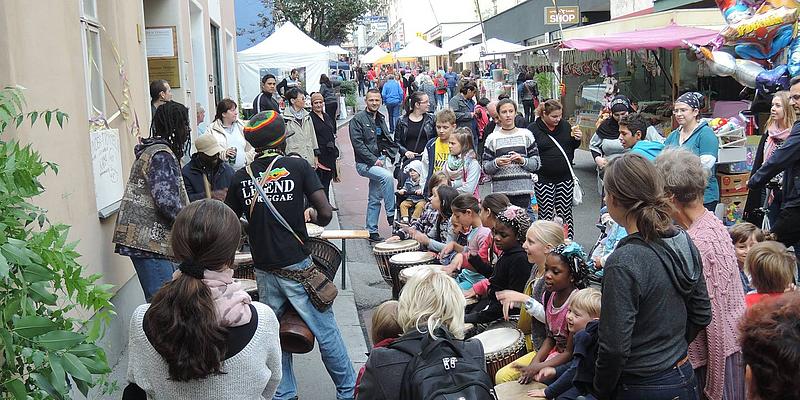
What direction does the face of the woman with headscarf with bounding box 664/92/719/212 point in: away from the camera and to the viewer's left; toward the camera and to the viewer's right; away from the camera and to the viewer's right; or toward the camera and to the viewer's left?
toward the camera and to the viewer's left

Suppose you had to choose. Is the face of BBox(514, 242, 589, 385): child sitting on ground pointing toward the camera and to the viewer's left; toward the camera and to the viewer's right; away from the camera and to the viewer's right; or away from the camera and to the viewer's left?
toward the camera and to the viewer's left

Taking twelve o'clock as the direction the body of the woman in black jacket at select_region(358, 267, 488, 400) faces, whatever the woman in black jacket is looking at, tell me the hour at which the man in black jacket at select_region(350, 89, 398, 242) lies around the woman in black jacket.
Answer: The man in black jacket is roughly at 12 o'clock from the woman in black jacket.

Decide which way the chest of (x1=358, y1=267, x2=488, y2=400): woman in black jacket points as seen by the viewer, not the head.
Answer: away from the camera

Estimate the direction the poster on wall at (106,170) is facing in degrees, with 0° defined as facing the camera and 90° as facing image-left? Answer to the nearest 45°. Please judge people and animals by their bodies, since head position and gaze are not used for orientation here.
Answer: approximately 315°

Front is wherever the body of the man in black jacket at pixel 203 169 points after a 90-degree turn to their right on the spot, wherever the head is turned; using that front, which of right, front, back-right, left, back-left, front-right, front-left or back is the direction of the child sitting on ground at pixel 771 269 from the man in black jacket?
left

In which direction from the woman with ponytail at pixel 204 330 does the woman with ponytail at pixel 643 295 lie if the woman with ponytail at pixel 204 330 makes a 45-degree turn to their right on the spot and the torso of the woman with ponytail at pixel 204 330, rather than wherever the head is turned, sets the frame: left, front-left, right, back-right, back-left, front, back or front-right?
front-right

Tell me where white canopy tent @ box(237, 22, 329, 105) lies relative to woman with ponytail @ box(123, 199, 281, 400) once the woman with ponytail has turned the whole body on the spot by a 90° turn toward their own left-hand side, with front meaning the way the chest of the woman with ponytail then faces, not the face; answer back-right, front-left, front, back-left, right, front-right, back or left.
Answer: right

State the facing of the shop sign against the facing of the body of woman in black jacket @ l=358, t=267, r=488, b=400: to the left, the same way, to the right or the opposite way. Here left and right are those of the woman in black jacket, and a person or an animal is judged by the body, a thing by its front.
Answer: the opposite way

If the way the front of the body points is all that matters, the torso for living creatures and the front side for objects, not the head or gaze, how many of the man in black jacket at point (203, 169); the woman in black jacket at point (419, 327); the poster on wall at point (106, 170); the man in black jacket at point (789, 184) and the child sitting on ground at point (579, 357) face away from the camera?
1

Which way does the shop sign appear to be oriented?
toward the camera

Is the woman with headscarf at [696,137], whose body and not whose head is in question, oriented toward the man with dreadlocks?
yes

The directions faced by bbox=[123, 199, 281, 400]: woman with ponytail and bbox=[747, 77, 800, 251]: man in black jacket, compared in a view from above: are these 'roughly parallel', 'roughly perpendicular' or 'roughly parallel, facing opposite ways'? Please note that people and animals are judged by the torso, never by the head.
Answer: roughly perpendicular

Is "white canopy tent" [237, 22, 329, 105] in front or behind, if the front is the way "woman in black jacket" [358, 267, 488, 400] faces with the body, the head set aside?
in front

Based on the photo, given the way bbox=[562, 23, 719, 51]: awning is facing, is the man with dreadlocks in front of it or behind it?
in front

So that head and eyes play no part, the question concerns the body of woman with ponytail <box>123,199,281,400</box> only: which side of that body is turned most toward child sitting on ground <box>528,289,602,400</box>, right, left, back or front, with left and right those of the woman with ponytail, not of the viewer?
right

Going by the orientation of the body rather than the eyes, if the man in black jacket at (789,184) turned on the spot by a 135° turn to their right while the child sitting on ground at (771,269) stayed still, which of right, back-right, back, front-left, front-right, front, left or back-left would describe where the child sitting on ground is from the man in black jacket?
back

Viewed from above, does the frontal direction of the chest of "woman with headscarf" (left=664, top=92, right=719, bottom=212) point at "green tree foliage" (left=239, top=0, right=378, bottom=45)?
no

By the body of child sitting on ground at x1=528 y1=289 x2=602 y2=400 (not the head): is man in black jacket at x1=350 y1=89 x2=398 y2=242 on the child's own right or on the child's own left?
on the child's own right

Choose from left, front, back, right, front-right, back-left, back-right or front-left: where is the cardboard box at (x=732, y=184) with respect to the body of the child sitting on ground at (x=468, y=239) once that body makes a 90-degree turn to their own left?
back-left

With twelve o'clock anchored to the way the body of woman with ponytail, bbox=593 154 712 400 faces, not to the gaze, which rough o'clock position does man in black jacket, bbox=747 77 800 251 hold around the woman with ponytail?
The man in black jacket is roughly at 2 o'clock from the woman with ponytail.
